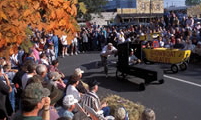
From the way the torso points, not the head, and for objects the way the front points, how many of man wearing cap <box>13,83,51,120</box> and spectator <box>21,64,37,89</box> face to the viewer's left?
0

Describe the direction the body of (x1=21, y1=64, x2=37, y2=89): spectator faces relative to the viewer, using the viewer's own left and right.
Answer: facing away from the viewer and to the right of the viewer

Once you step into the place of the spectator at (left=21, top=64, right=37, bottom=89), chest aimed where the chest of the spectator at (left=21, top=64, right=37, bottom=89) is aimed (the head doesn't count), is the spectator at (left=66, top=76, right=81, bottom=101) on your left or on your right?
on your right

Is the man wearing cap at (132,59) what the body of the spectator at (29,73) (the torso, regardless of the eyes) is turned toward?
yes

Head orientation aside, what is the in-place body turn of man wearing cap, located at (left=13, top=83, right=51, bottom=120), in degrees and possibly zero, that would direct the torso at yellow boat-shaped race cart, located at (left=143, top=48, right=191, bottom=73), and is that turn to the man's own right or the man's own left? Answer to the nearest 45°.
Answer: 0° — they already face it

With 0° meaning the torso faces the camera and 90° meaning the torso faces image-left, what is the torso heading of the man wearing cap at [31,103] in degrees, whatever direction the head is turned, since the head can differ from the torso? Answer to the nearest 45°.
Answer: approximately 225°

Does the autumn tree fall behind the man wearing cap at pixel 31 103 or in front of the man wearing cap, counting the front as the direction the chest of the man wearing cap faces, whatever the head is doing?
in front

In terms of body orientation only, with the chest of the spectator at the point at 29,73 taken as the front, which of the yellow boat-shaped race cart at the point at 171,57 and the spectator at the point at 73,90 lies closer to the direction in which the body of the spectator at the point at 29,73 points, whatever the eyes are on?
the yellow boat-shaped race cart

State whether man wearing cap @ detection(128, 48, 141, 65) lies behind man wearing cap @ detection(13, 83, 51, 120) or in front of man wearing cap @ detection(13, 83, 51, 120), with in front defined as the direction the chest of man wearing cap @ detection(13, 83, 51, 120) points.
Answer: in front

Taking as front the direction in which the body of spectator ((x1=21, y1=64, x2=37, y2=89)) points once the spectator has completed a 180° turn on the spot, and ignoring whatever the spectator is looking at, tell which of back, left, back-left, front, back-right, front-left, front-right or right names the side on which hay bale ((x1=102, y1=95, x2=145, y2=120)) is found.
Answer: back-left

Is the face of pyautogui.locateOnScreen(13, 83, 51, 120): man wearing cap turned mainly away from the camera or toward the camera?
away from the camera

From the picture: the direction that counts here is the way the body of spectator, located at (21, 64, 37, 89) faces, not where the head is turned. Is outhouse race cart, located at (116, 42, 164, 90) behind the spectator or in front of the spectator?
in front

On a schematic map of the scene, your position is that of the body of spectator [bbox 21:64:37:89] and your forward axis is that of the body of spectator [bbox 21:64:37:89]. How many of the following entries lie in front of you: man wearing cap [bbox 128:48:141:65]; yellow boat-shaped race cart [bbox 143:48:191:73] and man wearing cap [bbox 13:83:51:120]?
2
